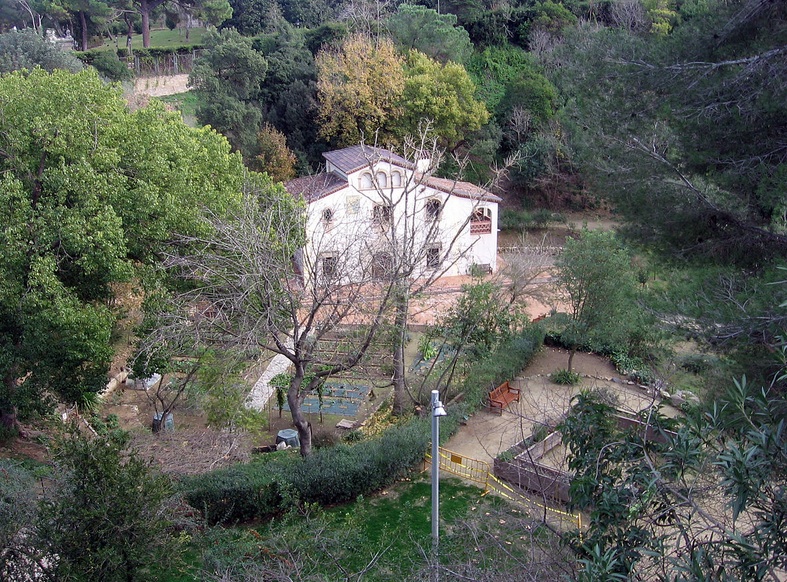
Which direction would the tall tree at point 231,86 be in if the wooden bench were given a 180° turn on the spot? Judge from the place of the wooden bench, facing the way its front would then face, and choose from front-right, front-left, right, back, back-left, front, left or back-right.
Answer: front

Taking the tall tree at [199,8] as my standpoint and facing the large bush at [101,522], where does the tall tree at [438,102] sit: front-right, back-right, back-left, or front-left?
front-left

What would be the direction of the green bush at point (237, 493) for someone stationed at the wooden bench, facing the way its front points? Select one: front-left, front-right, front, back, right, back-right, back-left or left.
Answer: right

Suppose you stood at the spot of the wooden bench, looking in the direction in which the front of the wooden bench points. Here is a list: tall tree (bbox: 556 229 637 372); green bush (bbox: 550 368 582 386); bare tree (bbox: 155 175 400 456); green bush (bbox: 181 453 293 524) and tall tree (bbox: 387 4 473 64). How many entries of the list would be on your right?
2

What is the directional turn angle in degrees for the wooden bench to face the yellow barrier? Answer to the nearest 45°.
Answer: approximately 45° to its right

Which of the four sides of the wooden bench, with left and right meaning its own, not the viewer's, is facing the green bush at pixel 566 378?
left

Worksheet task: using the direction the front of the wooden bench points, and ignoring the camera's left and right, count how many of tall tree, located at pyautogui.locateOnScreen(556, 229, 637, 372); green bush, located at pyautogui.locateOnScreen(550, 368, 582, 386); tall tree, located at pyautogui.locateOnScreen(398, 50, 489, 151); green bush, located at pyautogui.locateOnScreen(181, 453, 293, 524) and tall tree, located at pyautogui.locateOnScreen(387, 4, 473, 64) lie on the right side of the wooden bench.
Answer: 1

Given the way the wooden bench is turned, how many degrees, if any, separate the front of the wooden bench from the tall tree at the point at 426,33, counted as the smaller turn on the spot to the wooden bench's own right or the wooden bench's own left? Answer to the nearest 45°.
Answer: approximately 135° to the wooden bench's own left

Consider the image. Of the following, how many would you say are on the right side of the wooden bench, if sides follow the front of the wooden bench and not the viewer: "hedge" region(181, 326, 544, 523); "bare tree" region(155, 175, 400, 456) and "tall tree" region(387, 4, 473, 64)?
2

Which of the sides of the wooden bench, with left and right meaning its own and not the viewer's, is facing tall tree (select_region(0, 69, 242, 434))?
right

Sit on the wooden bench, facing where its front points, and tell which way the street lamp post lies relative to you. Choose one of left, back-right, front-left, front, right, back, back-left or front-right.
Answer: front-right

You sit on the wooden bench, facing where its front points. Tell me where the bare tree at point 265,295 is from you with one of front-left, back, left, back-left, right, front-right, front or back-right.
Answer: right

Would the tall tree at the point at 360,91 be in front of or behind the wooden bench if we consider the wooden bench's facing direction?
behind
